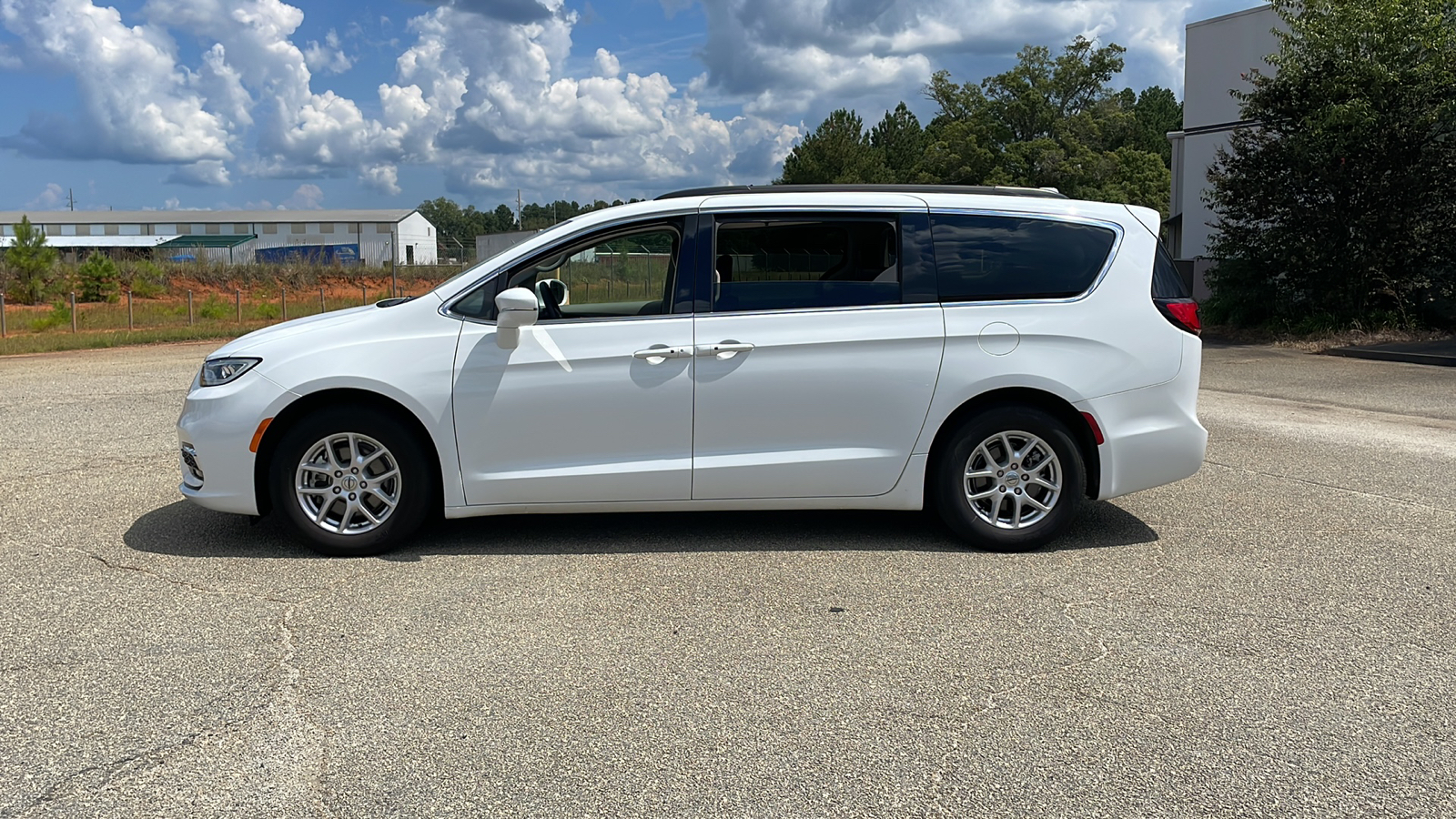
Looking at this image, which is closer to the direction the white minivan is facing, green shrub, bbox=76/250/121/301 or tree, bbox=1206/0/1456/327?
the green shrub

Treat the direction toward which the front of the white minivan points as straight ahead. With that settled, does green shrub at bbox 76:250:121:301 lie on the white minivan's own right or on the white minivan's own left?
on the white minivan's own right

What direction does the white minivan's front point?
to the viewer's left

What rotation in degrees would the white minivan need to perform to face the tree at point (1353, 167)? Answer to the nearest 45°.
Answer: approximately 135° to its right

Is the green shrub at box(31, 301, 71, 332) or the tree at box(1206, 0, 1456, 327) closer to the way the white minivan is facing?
the green shrub

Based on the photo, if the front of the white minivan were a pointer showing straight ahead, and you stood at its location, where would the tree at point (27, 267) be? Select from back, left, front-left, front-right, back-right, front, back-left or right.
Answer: front-right

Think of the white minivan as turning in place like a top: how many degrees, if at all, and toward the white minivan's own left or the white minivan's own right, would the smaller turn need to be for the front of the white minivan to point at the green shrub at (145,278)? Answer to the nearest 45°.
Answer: approximately 45° to the white minivan's own right

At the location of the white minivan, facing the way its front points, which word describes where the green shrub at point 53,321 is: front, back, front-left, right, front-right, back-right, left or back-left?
front-right
